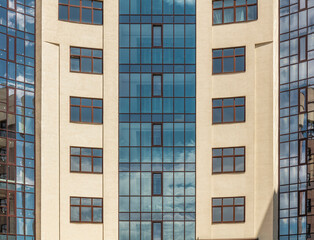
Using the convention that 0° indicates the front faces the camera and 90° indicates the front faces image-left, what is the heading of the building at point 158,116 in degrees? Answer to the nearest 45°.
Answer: approximately 0°
